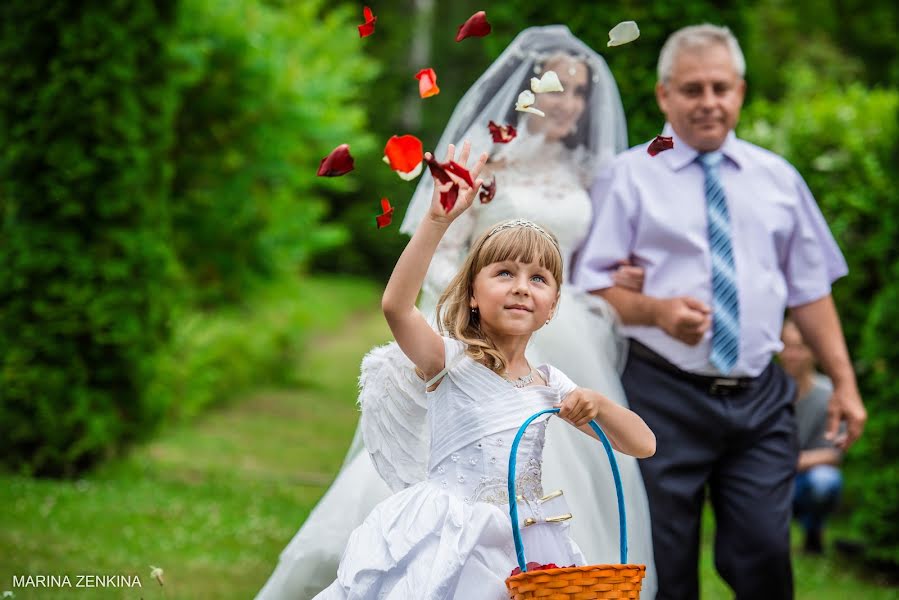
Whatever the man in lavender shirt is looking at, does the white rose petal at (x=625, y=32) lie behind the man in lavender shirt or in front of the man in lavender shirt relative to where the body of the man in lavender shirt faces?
in front

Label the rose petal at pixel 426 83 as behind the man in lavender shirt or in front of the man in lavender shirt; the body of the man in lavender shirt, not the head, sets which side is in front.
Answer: in front

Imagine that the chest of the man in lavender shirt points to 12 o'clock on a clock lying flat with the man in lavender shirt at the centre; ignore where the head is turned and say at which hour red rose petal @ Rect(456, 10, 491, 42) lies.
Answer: The red rose petal is roughly at 1 o'clock from the man in lavender shirt.

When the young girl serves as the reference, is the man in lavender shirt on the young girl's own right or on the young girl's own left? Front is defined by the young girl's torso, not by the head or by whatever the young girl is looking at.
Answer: on the young girl's own left

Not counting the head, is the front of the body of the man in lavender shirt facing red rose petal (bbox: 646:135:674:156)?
yes

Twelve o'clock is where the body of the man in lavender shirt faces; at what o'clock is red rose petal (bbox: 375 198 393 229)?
The red rose petal is roughly at 1 o'clock from the man in lavender shirt.

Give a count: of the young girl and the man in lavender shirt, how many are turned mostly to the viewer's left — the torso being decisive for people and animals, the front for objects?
0

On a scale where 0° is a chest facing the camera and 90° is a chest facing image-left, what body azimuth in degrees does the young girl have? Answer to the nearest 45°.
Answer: approximately 315°
